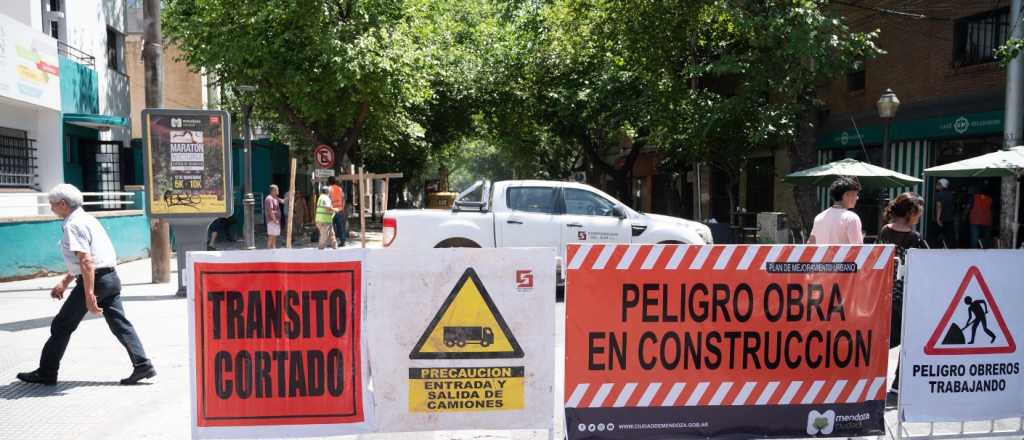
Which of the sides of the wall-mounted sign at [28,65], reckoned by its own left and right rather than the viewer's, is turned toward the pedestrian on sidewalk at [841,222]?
front

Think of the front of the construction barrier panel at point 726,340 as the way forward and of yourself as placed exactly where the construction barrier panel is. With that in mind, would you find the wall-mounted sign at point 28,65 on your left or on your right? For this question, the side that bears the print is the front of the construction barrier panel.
on your right

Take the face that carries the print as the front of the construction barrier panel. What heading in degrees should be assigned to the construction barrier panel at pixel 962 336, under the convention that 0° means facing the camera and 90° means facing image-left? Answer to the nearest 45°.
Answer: approximately 0°

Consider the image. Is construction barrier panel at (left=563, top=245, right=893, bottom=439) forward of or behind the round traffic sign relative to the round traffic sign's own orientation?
forward

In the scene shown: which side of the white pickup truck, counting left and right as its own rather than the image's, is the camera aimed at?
right

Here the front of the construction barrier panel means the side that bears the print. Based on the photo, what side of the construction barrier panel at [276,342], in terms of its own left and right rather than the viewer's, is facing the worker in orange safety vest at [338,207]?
back

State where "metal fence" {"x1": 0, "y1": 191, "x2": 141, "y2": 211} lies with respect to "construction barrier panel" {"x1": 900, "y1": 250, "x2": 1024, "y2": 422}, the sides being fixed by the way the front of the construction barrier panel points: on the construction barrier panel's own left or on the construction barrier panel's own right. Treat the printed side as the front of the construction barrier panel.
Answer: on the construction barrier panel's own right

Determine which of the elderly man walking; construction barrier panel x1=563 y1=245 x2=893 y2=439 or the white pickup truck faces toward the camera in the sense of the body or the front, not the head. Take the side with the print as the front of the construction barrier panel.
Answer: the construction barrier panel

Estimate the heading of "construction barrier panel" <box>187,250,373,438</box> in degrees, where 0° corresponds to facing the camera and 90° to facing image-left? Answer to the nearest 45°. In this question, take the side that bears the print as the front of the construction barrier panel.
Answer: approximately 0°
